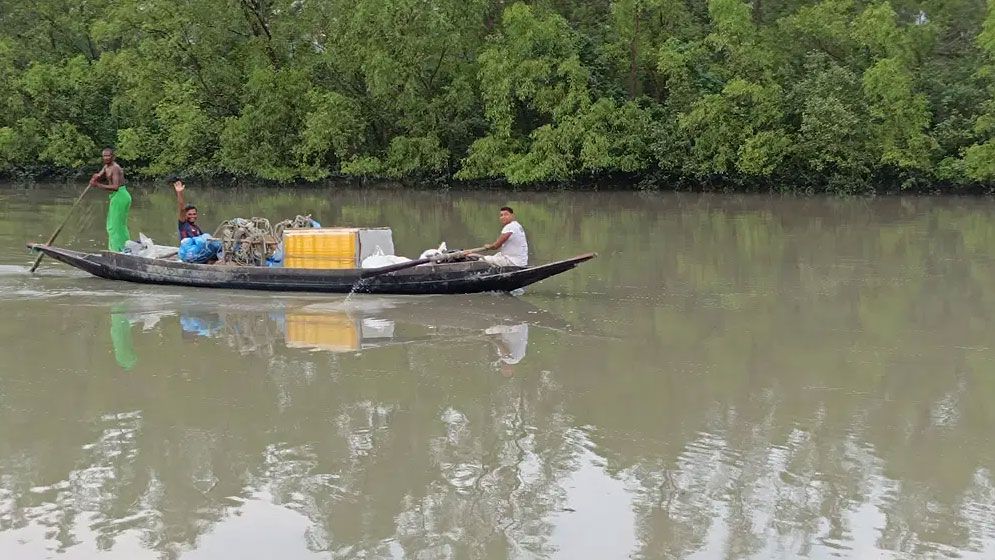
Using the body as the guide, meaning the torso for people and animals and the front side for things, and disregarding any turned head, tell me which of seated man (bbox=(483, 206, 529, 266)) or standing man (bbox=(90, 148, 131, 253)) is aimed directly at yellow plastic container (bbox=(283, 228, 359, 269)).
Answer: the seated man

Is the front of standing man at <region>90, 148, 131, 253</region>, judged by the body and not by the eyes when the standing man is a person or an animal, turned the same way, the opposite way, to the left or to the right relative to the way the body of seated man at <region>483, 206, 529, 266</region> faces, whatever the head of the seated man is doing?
to the left

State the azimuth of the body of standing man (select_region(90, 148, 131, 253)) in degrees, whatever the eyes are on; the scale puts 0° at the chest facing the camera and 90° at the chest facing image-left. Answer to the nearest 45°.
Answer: approximately 45°

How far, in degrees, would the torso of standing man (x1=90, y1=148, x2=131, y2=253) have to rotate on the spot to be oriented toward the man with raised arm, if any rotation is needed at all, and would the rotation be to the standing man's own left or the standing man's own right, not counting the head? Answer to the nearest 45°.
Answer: approximately 90° to the standing man's own left

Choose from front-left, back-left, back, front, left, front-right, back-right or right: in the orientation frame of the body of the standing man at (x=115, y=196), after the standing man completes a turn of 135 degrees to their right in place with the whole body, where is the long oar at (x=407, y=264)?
back-right

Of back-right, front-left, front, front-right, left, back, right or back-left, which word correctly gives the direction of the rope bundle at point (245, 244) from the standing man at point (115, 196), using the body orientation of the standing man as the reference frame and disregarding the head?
left

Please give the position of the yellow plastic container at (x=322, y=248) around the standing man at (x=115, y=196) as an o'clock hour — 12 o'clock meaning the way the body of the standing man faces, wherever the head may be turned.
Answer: The yellow plastic container is roughly at 9 o'clock from the standing man.

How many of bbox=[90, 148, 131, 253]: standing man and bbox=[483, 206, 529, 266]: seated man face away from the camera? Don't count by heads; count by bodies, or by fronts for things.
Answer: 0

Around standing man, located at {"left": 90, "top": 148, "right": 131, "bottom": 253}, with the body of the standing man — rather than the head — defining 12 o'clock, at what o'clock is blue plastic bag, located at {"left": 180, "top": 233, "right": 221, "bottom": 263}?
The blue plastic bag is roughly at 9 o'clock from the standing man.

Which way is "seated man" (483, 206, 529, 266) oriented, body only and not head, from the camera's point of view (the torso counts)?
to the viewer's left

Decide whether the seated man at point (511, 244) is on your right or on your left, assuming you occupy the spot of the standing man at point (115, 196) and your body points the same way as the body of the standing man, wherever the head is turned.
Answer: on your left
